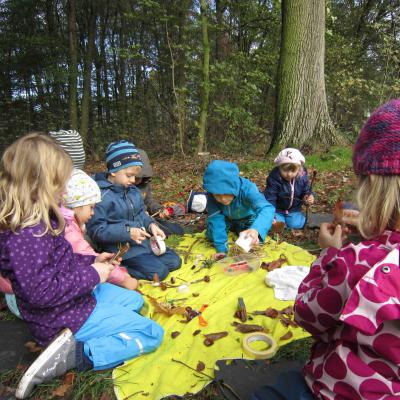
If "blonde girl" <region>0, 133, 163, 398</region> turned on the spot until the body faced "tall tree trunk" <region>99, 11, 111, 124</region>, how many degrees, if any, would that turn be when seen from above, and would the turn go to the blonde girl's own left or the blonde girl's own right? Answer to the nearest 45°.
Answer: approximately 90° to the blonde girl's own left

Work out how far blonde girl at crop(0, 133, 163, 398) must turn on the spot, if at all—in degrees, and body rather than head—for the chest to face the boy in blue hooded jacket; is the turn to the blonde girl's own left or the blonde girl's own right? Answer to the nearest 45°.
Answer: approximately 45° to the blonde girl's own left

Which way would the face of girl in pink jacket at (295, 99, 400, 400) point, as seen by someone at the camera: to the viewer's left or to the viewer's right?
to the viewer's left

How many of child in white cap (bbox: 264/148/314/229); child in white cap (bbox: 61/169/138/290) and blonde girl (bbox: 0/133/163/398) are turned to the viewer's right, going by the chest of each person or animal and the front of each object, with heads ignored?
2

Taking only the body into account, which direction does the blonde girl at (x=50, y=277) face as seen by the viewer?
to the viewer's right

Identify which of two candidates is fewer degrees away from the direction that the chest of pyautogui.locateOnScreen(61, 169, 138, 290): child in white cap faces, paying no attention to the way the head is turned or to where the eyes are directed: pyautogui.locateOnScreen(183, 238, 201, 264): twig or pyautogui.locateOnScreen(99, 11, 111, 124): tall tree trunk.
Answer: the twig

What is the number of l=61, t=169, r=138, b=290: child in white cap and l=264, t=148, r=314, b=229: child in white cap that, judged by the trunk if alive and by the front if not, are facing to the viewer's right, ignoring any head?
1

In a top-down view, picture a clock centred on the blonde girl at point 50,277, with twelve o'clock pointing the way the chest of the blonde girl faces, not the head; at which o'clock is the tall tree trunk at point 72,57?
The tall tree trunk is roughly at 9 o'clock from the blonde girl.

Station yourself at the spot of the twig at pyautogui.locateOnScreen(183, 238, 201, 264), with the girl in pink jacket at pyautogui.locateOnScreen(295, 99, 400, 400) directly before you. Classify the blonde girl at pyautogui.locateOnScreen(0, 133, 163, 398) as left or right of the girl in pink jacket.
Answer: right

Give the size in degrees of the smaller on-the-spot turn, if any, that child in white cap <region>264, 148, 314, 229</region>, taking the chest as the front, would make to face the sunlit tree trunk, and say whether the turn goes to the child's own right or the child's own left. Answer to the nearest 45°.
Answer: approximately 135° to the child's own right

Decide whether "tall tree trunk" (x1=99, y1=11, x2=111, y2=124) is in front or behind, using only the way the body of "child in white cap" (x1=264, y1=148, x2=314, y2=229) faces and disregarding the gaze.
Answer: behind

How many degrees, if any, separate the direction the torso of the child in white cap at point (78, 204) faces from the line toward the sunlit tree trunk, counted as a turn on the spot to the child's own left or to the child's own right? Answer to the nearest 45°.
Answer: approximately 45° to the child's own left

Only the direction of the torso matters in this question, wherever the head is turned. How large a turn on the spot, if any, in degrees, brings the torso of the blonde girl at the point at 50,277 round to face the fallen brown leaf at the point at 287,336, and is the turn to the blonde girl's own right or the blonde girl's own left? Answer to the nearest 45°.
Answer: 0° — they already face it
